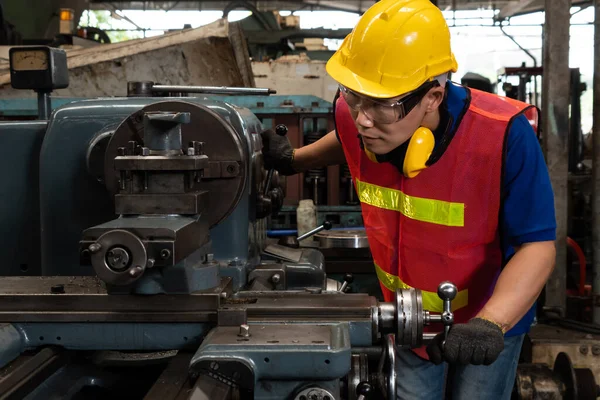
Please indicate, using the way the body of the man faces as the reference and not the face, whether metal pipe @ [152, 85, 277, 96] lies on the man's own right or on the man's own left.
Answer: on the man's own right

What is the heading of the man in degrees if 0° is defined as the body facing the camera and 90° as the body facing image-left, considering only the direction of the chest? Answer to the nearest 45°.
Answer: approximately 45°

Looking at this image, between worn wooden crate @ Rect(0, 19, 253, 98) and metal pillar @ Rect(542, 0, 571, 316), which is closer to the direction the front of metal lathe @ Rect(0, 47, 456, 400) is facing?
the metal pillar

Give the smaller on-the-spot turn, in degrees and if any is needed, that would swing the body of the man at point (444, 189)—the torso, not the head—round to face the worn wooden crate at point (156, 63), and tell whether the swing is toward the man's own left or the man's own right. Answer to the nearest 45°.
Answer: approximately 90° to the man's own right

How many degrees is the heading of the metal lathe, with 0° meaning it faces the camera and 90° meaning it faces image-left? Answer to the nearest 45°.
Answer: approximately 270°

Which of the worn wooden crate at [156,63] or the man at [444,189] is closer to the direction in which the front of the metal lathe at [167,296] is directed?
the man

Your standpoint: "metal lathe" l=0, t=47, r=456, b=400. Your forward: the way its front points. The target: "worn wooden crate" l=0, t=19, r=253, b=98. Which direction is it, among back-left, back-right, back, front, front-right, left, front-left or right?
left

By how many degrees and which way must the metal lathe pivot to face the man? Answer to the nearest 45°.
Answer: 0° — it already faces them

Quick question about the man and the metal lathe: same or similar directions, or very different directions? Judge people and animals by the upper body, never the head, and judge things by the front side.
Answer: very different directions

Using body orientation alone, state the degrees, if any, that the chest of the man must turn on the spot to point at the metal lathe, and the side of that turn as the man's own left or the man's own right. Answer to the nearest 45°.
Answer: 0° — they already face it
